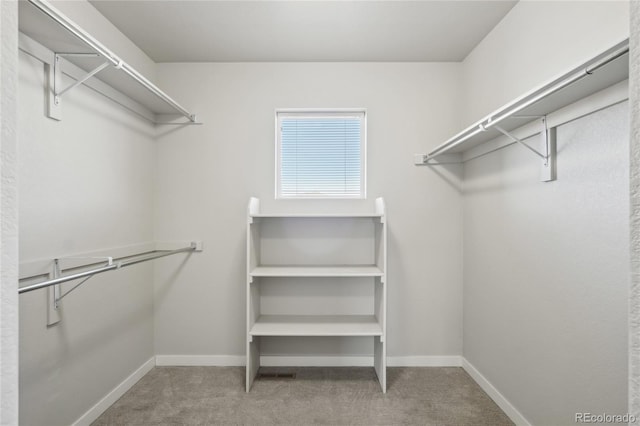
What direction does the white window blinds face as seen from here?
toward the camera

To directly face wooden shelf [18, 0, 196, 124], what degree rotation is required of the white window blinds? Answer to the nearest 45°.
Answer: approximately 45° to its right

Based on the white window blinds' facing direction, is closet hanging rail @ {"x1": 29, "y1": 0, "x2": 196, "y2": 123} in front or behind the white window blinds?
in front

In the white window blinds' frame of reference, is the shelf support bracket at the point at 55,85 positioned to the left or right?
on its right
